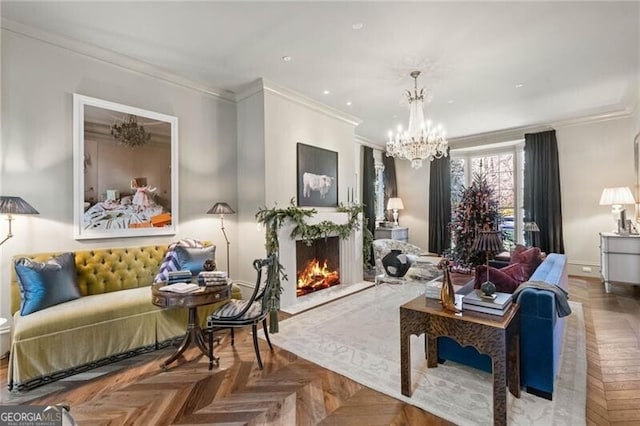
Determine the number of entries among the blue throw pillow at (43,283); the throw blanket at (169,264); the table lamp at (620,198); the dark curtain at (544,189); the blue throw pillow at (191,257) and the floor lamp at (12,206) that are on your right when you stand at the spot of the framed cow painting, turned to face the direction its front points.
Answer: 4

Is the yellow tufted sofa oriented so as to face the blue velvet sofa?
yes

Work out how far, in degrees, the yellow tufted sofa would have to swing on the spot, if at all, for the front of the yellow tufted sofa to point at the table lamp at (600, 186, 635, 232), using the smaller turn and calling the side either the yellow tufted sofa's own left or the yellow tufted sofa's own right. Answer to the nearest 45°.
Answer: approximately 45° to the yellow tufted sofa's own left

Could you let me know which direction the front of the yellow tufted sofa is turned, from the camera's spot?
facing the viewer and to the right of the viewer

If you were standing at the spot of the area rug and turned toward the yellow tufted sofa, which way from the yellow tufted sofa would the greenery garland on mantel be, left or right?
right

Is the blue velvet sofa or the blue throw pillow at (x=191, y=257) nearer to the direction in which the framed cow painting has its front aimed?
the blue velvet sofa

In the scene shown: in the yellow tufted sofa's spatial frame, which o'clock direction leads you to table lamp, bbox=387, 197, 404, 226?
The table lamp is roughly at 10 o'clock from the yellow tufted sofa.

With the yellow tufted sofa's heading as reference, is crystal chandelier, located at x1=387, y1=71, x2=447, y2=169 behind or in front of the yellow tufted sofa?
in front

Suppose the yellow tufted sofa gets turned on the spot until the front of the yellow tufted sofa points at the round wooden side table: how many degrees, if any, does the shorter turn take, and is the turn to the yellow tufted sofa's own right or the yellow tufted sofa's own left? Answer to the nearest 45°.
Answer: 0° — it already faces it

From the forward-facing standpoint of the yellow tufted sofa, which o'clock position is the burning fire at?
The burning fire is roughly at 10 o'clock from the yellow tufted sofa.

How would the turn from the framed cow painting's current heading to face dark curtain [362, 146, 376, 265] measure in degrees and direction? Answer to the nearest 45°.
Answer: approximately 90° to its left

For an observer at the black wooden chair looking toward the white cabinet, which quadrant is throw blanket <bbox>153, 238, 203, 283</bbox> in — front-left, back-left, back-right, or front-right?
back-left

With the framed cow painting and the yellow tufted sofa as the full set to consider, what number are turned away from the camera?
0

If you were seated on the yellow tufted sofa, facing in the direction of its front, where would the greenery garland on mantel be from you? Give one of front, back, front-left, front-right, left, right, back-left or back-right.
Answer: front-left

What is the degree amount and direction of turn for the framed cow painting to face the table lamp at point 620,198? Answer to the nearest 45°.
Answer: approximately 45° to its left

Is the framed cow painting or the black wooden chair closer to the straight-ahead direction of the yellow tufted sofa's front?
the black wooden chair

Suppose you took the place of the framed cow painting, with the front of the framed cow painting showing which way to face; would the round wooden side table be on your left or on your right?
on your right

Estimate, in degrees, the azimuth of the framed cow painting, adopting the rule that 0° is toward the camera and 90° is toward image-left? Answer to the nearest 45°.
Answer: approximately 315°
